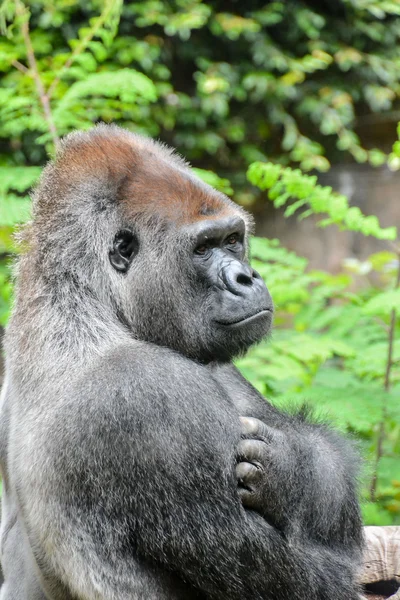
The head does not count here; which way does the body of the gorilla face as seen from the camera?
to the viewer's right
